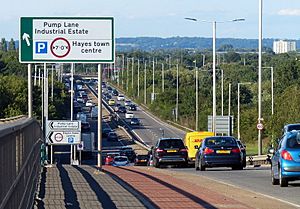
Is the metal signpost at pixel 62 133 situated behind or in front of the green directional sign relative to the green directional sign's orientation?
behind

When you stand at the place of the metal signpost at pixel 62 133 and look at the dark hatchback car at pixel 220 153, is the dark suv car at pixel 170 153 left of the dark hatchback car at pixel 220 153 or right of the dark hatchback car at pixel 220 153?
left

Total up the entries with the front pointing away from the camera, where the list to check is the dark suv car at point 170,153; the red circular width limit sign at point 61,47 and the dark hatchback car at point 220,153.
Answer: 2

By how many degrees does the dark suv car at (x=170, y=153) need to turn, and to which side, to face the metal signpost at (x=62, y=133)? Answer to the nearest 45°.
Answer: approximately 90° to its left

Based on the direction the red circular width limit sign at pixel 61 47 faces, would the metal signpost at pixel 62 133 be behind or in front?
behind

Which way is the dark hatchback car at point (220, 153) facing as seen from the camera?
away from the camera

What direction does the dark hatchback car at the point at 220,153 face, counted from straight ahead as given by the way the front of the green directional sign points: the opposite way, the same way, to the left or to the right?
the opposite way

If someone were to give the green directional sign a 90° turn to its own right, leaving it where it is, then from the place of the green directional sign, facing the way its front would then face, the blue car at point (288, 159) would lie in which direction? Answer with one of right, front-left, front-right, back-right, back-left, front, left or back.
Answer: back-left

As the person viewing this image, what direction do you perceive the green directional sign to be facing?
facing the viewer

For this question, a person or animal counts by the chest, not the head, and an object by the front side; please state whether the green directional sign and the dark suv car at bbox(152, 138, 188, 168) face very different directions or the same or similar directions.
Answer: very different directions

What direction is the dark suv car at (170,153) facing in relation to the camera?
away from the camera

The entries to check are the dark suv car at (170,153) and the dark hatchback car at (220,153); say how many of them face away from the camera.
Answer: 2
